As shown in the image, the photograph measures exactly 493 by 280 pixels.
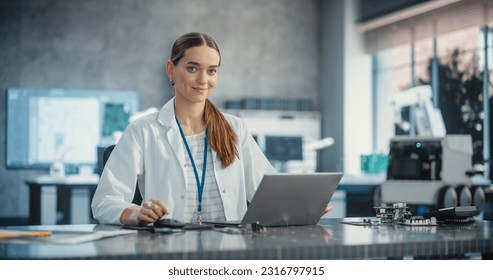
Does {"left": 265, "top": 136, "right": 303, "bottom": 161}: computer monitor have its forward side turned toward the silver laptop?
yes

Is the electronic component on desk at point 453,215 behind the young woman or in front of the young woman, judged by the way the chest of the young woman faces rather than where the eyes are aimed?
in front

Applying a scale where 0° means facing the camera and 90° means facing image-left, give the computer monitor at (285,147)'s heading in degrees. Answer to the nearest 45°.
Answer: approximately 0°

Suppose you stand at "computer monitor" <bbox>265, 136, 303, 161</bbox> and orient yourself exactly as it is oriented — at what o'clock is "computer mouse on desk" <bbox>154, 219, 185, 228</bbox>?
The computer mouse on desk is roughly at 12 o'clock from the computer monitor.

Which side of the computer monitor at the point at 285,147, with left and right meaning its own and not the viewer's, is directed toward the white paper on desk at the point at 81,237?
front

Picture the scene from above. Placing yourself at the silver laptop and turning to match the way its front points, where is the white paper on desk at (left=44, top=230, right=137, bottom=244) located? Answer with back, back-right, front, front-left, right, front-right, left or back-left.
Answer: left

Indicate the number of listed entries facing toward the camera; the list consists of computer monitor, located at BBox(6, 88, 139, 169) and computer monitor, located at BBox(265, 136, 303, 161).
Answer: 2

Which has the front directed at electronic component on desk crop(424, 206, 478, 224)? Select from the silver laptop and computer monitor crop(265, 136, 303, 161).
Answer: the computer monitor

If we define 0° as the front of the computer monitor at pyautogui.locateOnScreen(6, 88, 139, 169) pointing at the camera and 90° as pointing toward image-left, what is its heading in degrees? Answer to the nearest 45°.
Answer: approximately 0°

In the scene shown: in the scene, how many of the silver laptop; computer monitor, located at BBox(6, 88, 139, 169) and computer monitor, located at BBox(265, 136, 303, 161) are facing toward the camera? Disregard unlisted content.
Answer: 2

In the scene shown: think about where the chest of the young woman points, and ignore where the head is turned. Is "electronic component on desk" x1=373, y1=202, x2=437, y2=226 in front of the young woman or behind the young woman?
in front
